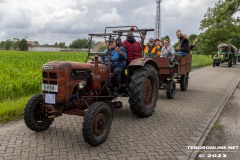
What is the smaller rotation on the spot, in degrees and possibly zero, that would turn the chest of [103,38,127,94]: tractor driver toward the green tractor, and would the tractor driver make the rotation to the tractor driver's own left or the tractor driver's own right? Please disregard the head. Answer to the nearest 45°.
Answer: approximately 180°

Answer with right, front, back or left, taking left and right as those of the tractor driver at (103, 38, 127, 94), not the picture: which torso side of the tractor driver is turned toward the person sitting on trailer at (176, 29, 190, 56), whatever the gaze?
back

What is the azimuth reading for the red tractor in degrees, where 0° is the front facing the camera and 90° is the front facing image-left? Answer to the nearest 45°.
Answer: approximately 45°

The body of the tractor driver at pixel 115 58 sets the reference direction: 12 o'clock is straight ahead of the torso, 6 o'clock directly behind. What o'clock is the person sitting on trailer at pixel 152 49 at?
The person sitting on trailer is roughly at 5 o'clock from the tractor driver.

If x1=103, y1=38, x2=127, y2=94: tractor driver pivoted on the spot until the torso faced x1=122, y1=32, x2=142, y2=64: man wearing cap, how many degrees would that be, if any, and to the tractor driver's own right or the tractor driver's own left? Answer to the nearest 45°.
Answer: approximately 180°

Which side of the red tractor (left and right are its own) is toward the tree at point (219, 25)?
back

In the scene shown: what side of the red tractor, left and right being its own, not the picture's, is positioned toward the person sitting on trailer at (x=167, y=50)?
back
